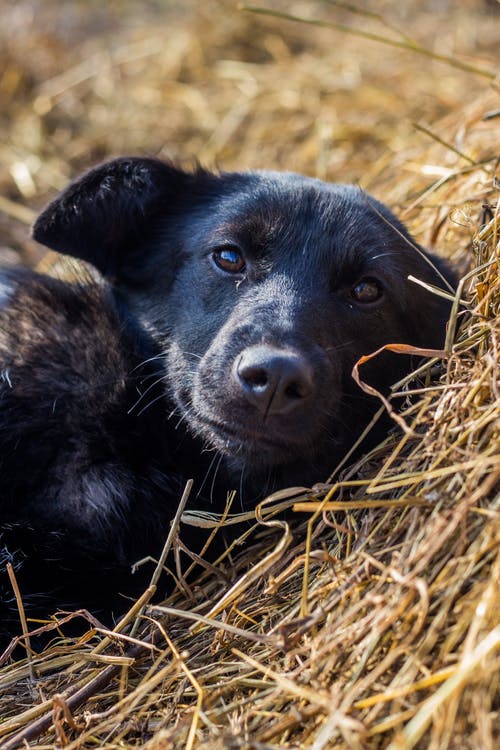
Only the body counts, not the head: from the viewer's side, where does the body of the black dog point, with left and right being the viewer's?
facing the viewer and to the right of the viewer
